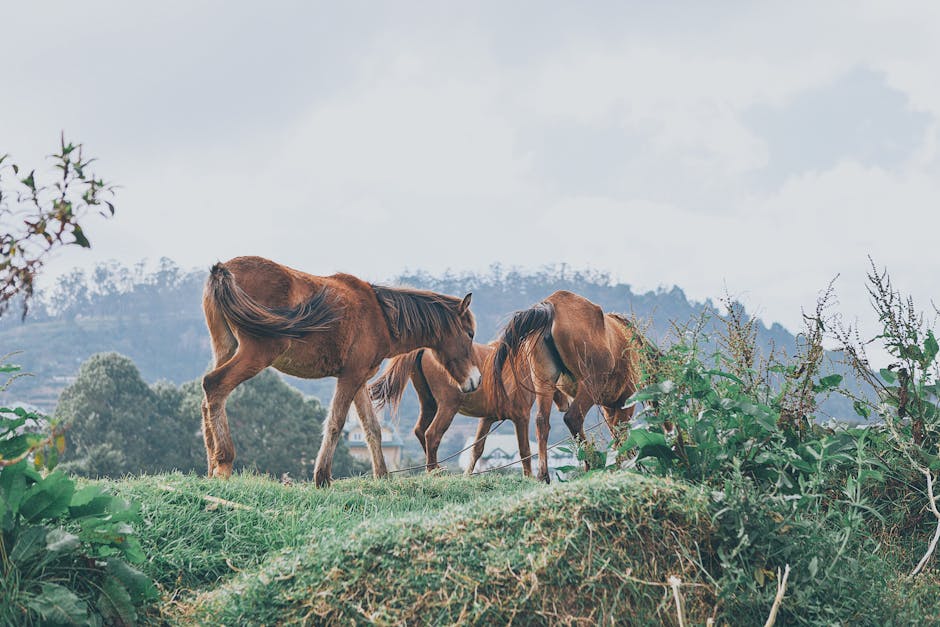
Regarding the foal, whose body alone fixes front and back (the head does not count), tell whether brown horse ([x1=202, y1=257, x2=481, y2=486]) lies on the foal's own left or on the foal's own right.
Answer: on the foal's own right

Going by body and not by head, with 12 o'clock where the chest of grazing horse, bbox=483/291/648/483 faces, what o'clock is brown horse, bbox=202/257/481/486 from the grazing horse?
The brown horse is roughly at 6 o'clock from the grazing horse.

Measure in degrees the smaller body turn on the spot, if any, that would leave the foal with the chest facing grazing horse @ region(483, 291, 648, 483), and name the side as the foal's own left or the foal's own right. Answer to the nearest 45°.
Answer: approximately 45° to the foal's own right

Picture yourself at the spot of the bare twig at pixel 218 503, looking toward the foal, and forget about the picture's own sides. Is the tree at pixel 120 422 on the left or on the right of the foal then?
left

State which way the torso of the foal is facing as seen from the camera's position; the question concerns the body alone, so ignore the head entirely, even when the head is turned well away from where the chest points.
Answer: to the viewer's right

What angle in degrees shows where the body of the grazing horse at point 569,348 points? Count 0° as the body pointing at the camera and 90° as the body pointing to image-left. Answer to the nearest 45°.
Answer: approximately 225°

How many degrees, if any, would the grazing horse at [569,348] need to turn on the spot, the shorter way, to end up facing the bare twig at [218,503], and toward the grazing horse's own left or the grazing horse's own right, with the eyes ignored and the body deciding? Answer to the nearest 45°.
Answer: approximately 180°

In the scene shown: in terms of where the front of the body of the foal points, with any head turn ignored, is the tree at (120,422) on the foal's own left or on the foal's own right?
on the foal's own left
